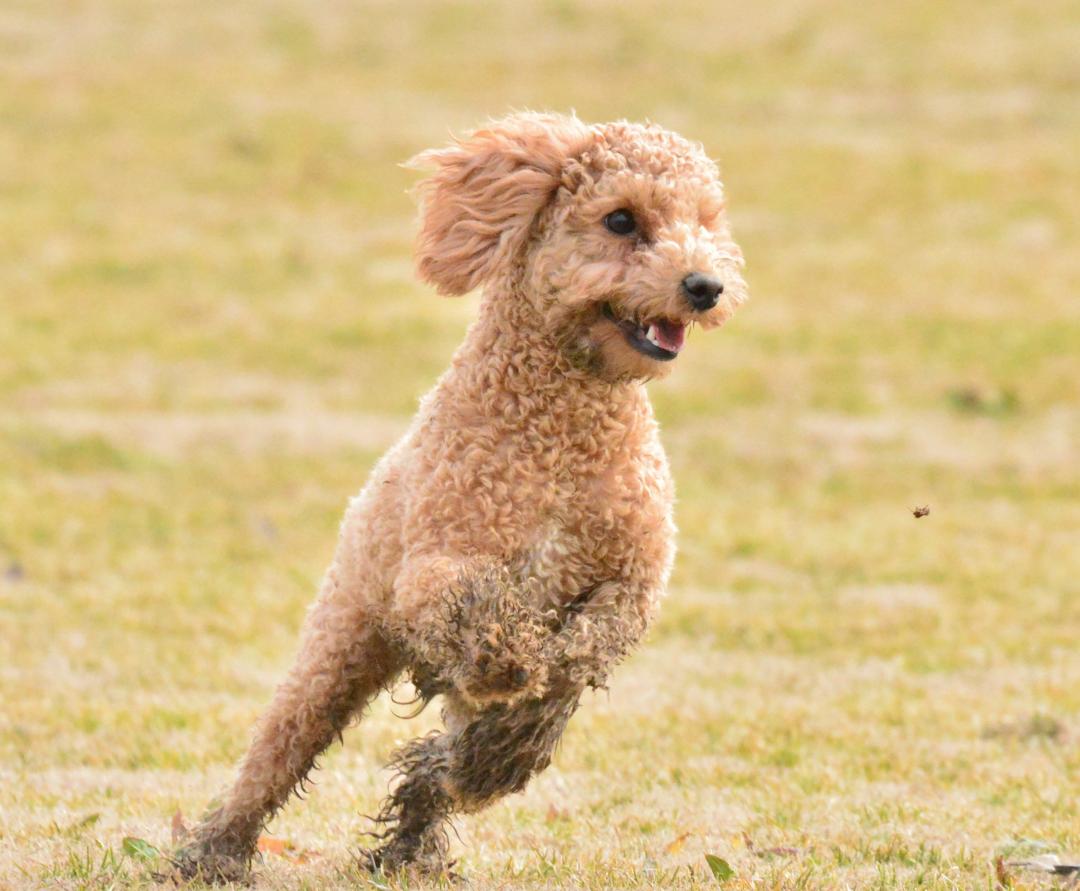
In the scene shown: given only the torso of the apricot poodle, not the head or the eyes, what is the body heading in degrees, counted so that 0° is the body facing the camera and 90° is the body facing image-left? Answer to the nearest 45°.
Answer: approximately 315°
